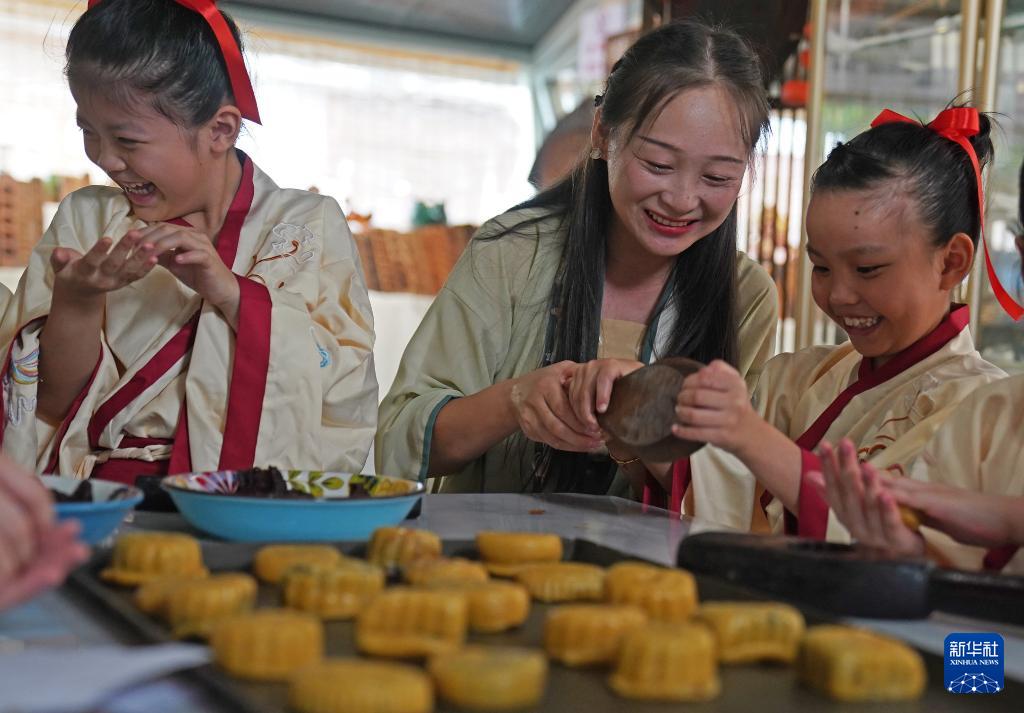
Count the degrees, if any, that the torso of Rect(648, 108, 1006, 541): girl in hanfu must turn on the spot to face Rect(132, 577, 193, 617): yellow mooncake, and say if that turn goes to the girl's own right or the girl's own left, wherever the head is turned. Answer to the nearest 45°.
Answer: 0° — they already face it

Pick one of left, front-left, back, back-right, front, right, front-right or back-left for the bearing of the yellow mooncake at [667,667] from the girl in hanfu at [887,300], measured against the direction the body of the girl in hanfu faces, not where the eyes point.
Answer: front-left

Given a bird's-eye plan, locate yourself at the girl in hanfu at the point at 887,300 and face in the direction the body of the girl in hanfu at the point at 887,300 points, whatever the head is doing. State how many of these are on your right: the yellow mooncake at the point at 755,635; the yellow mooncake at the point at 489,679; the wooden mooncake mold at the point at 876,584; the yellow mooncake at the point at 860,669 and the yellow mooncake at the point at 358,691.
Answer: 0

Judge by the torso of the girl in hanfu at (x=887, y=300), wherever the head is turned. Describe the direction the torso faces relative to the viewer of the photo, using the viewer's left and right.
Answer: facing the viewer and to the left of the viewer

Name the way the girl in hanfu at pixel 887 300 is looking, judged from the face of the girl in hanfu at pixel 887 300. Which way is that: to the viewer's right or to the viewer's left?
to the viewer's left

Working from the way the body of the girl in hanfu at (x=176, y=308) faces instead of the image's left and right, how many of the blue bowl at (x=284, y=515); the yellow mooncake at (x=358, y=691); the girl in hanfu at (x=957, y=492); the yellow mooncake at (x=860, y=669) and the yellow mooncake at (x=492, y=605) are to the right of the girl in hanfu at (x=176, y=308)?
0

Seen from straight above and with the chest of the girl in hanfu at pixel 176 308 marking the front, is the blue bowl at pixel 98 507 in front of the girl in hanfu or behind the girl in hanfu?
in front

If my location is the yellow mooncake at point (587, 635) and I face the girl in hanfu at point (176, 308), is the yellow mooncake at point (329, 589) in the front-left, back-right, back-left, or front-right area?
front-left

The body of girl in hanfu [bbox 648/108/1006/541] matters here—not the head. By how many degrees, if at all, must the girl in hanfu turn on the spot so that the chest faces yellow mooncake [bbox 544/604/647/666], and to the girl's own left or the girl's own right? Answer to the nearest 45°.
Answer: approximately 45° to the girl's own left

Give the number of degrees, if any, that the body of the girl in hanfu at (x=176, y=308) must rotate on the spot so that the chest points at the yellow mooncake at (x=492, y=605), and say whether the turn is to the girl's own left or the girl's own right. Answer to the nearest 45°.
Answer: approximately 45° to the girl's own left

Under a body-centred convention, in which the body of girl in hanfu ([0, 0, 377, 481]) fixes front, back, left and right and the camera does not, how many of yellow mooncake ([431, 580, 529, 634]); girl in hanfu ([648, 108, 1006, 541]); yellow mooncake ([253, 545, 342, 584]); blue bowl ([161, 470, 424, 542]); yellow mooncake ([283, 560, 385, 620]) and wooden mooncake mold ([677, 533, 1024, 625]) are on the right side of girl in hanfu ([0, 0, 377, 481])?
0

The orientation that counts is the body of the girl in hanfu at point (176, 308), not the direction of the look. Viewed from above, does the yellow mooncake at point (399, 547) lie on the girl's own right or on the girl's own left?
on the girl's own left

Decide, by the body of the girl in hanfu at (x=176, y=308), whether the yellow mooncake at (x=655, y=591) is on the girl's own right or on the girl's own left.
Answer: on the girl's own left

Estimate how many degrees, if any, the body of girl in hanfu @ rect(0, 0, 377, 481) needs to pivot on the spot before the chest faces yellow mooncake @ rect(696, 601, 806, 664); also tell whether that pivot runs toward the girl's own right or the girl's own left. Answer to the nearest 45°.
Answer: approximately 45° to the girl's own left

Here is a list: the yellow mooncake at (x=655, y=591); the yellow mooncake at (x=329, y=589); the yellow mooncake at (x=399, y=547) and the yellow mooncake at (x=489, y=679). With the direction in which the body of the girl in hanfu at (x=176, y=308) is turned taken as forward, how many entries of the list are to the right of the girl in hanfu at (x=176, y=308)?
0

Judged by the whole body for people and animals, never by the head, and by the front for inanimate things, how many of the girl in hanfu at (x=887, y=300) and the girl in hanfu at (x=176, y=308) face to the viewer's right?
0

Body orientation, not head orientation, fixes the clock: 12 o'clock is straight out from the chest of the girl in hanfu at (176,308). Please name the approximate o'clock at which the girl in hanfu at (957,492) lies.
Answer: the girl in hanfu at (957,492) is roughly at 9 o'clock from the girl in hanfu at (176,308).

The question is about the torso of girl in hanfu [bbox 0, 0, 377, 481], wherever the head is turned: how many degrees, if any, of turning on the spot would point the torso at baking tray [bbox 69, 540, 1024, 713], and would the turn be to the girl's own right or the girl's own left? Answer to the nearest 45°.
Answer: approximately 45° to the girl's own left
